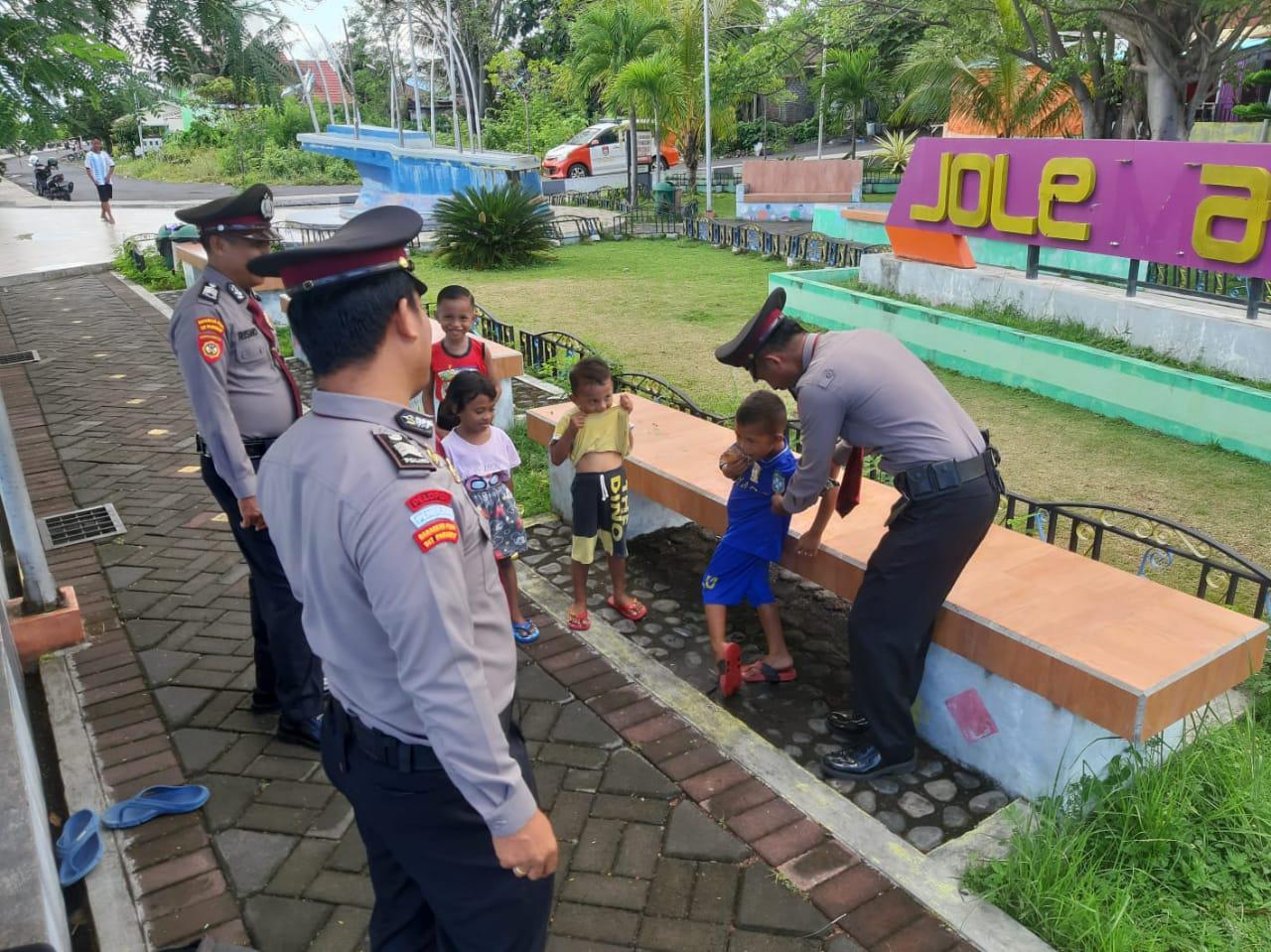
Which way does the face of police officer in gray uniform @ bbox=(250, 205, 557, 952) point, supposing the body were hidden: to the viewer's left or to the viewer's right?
to the viewer's right

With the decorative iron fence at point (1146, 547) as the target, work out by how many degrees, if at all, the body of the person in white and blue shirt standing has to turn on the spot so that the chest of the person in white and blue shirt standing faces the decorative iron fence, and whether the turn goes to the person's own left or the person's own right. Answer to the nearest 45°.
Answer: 0° — they already face it

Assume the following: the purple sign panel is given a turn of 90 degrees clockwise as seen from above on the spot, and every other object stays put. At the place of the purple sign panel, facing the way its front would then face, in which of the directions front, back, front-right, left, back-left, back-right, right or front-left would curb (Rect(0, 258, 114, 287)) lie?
front-left

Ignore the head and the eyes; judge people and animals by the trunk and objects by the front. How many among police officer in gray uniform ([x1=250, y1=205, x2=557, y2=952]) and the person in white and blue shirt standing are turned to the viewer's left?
0

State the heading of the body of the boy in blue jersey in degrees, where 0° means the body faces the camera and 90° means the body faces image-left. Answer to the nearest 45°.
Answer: approximately 45°

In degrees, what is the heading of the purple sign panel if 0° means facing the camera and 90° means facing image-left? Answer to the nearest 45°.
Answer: approximately 45°

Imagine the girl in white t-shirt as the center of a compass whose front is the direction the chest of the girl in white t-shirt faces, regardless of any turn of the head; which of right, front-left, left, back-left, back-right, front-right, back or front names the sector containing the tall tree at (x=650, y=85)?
back-left

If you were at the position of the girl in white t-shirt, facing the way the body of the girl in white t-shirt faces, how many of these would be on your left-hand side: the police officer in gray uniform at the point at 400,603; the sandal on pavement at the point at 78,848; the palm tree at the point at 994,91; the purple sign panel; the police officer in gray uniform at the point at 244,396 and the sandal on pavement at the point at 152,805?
2

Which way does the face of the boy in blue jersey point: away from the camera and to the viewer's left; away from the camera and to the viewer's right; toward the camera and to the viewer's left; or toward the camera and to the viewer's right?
toward the camera and to the viewer's left

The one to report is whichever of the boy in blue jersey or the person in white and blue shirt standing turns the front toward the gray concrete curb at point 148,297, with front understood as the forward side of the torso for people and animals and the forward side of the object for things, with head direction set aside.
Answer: the person in white and blue shirt standing

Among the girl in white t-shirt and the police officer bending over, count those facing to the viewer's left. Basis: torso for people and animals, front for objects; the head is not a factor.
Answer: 1

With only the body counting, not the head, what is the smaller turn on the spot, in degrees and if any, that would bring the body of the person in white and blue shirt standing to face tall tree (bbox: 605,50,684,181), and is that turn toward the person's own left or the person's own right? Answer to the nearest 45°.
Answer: approximately 90° to the person's own left

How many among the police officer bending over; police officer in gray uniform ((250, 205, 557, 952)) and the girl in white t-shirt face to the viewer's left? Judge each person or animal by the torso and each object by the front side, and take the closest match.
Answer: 1

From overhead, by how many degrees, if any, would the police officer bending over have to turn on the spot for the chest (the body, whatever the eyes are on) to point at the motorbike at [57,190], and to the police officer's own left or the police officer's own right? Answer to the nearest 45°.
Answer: approximately 45° to the police officer's own right

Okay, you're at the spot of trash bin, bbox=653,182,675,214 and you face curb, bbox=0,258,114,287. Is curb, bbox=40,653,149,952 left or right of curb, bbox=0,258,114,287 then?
left

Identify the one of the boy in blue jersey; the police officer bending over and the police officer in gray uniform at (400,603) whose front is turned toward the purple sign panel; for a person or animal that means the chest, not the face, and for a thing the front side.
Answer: the police officer in gray uniform

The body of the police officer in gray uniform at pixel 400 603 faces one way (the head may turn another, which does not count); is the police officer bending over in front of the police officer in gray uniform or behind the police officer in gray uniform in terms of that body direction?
in front

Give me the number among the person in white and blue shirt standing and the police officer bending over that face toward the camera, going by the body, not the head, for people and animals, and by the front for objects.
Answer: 1

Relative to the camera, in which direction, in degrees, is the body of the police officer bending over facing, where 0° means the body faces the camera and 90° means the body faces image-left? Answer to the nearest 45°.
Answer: approximately 90°

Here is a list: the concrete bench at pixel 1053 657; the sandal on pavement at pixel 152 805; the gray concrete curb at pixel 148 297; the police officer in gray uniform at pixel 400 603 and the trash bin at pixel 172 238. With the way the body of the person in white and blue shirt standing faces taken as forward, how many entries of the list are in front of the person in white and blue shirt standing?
5
